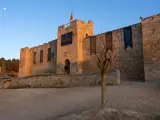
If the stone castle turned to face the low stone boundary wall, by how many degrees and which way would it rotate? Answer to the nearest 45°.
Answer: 0° — it already faces it

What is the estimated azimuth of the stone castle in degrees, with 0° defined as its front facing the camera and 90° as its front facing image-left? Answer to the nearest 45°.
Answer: approximately 45°
